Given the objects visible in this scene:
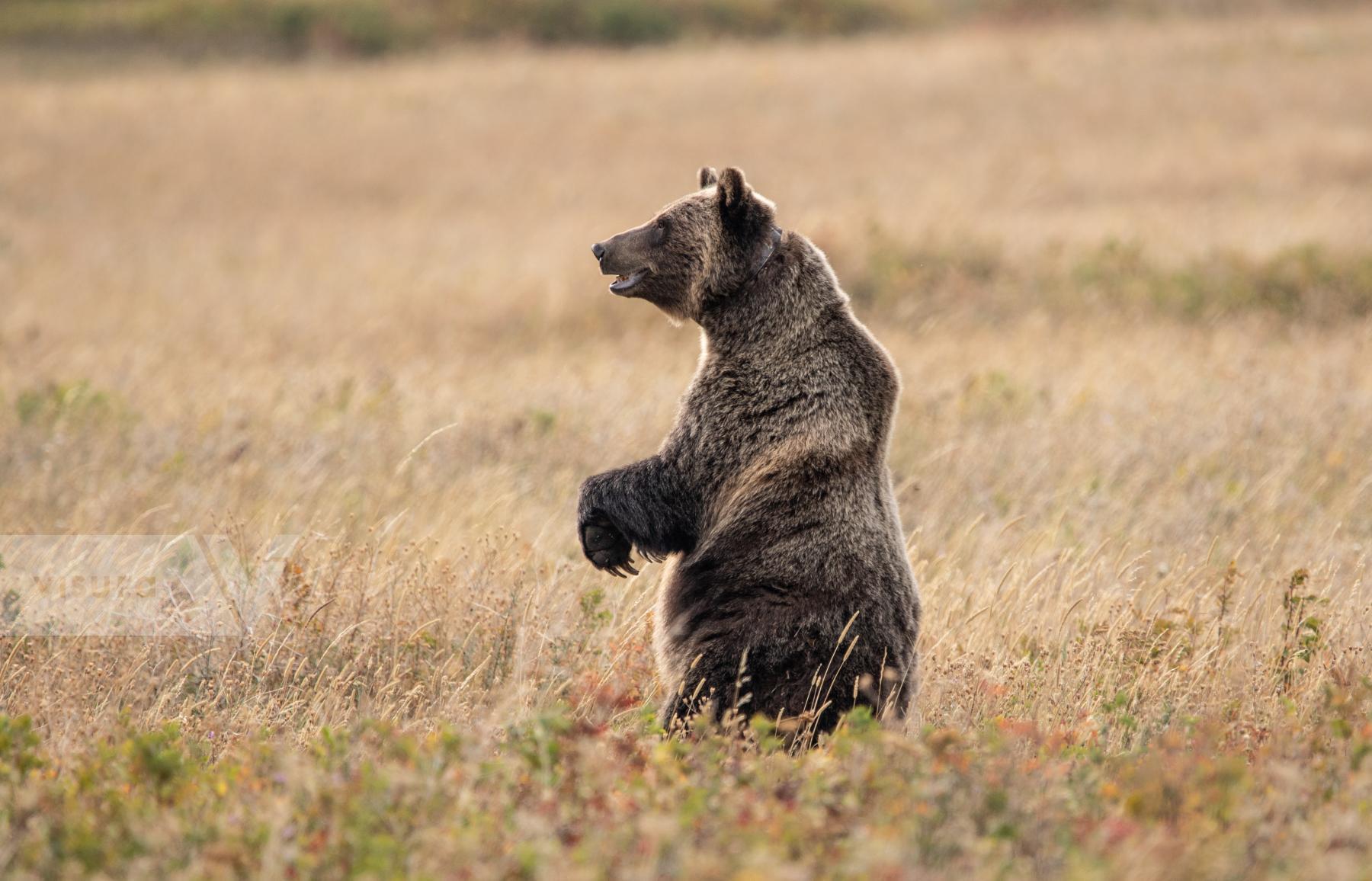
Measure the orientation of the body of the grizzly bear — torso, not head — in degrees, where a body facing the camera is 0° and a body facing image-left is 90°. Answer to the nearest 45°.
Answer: approximately 90°
